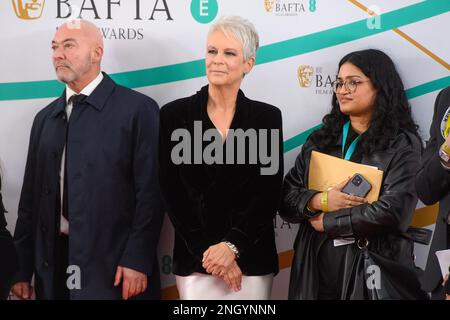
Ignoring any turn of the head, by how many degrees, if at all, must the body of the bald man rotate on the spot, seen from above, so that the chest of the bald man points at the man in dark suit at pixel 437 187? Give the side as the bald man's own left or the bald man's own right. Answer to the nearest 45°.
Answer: approximately 90° to the bald man's own left

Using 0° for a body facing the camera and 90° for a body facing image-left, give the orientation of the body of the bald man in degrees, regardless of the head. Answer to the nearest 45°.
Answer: approximately 45°

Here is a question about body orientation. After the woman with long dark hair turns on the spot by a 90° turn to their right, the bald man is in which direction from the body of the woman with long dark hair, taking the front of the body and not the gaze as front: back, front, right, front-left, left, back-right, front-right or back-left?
front-left

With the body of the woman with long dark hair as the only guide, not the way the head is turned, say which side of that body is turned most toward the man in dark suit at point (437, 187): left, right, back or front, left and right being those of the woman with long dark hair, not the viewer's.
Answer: left
